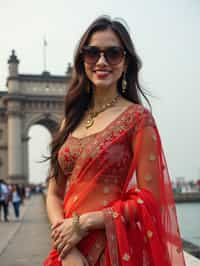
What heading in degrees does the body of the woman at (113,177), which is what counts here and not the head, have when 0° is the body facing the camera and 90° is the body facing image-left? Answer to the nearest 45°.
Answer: approximately 45°

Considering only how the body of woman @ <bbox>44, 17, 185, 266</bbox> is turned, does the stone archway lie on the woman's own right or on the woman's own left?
on the woman's own right

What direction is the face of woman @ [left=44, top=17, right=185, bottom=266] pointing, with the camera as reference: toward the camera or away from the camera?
toward the camera
